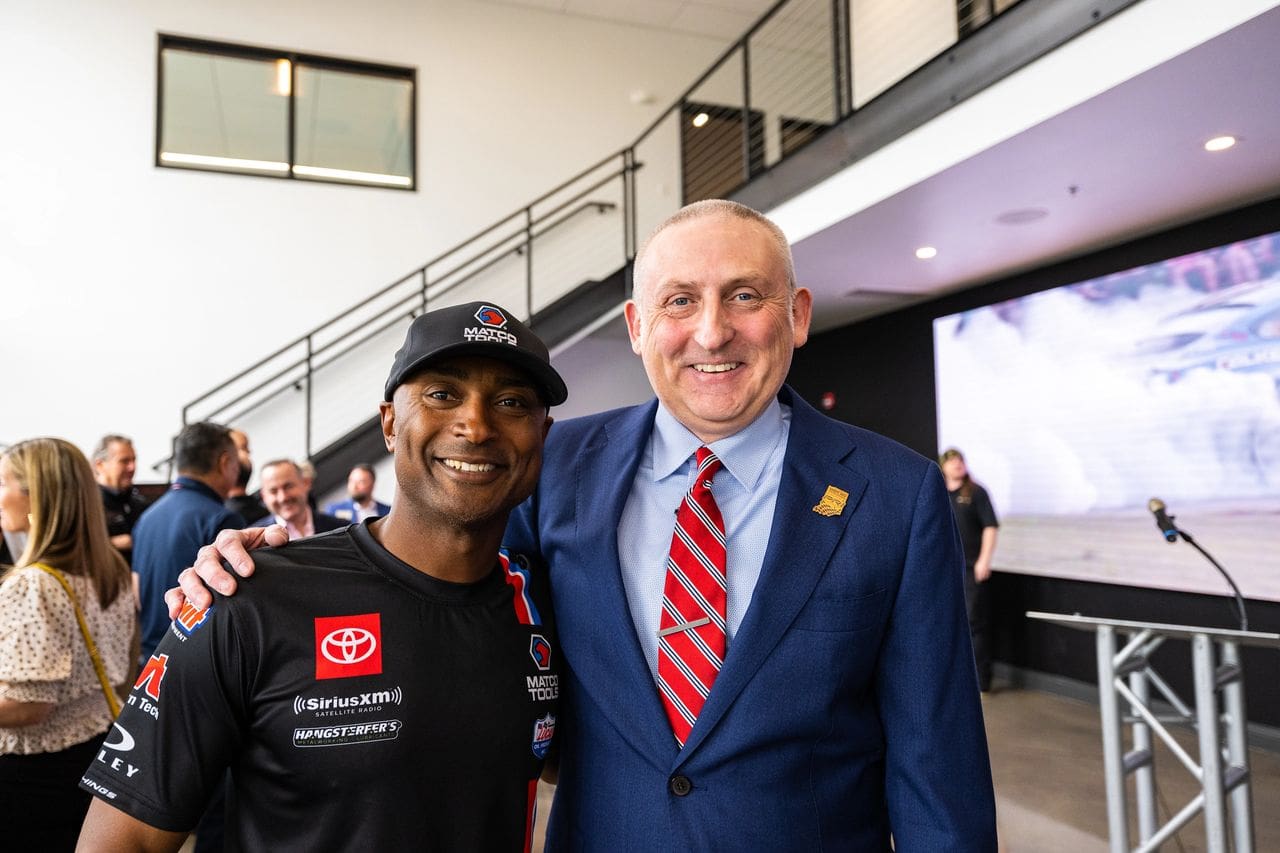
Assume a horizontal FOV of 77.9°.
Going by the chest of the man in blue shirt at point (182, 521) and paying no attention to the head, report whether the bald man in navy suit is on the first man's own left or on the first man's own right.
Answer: on the first man's own right

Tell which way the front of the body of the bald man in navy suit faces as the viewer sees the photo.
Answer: toward the camera

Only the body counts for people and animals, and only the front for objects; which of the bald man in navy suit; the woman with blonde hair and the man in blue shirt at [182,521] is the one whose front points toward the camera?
the bald man in navy suit

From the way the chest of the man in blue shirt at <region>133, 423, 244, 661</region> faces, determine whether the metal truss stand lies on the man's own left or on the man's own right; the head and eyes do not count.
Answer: on the man's own right

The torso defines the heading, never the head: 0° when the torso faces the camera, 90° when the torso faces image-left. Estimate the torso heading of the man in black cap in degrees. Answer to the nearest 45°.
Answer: approximately 315°

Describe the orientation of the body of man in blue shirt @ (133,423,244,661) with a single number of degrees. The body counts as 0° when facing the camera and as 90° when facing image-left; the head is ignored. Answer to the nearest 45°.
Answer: approximately 225°

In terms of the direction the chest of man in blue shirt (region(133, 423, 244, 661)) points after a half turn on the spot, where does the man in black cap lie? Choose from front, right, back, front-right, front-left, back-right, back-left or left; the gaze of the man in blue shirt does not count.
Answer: front-left

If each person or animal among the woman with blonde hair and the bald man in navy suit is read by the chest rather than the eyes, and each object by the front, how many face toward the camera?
1

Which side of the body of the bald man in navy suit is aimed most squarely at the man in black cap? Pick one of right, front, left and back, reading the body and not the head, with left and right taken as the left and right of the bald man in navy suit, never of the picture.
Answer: right

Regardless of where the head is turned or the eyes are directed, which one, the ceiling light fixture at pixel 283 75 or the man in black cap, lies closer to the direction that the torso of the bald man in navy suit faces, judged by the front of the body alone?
the man in black cap
